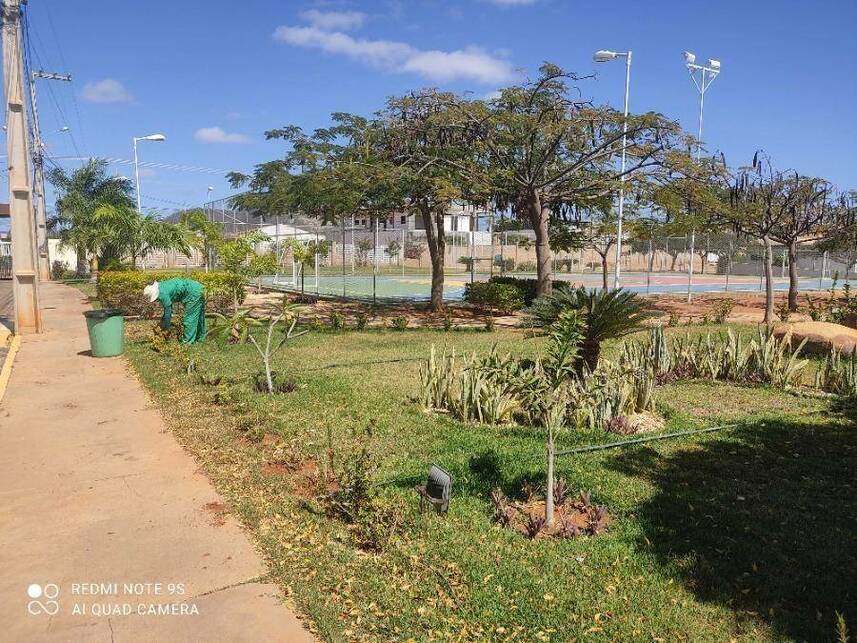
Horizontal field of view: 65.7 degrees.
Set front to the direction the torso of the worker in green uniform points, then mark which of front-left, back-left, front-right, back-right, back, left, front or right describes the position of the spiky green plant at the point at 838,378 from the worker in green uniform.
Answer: back-left

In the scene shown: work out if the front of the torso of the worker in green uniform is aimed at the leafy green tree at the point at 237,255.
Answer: no

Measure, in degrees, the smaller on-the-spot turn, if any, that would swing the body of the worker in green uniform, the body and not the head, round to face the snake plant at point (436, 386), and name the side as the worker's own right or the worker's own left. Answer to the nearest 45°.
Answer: approximately 90° to the worker's own left

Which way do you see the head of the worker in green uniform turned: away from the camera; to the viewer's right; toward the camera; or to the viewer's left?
to the viewer's left

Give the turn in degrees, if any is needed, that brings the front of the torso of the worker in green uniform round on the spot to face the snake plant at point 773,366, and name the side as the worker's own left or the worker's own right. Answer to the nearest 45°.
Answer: approximately 135° to the worker's own left

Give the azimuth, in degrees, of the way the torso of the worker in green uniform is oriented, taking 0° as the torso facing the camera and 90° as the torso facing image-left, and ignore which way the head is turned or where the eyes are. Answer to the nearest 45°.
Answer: approximately 90°

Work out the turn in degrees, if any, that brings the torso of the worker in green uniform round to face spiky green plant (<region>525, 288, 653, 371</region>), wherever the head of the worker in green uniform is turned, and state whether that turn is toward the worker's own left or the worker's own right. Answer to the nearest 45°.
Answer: approximately 135° to the worker's own left

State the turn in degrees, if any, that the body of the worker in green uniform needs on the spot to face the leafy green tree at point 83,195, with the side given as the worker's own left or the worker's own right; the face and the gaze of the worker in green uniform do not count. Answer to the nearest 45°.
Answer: approximately 90° to the worker's own right

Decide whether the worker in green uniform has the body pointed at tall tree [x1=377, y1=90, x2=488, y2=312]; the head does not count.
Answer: no

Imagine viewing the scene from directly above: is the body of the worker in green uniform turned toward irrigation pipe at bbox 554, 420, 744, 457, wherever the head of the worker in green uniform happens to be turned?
no

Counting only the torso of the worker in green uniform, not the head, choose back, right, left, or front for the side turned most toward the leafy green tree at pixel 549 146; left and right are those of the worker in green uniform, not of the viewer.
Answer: back

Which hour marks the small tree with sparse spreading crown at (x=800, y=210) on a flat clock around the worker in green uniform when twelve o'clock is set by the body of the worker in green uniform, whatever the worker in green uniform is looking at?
The small tree with sparse spreading crown is roughly at 6 o'clock from the worker in green uniform.

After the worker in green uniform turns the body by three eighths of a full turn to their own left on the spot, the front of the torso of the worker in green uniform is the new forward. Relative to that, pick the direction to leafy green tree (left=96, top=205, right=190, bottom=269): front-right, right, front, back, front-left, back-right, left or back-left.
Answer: back-left
